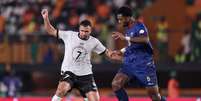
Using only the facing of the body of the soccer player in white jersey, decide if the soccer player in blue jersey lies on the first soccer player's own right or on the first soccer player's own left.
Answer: on the first soccer player's own left

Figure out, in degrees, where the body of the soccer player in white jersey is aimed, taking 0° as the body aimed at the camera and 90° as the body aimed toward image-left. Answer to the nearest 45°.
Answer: approximately 0°

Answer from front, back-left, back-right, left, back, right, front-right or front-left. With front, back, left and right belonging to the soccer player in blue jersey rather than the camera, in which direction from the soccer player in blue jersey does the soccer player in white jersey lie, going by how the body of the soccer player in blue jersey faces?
front-right

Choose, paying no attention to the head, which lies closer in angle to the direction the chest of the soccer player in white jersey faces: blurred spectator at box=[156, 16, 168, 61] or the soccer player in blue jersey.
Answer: the soccer player in blue jersey

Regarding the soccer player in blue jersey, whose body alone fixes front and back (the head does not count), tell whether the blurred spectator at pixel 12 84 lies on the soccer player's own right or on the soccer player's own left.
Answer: on the soccer player's own right

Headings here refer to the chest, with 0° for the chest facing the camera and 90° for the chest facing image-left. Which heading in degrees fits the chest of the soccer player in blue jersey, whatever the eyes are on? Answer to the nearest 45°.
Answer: approximately 45°

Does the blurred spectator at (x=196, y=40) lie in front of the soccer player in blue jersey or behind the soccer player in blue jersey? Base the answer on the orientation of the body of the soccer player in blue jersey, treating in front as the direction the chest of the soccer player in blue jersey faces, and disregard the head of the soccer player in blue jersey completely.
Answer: behind

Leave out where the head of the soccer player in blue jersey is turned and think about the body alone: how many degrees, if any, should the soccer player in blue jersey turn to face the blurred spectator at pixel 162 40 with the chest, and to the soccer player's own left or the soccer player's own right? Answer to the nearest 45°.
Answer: approximately 135° to the soccer player's own right

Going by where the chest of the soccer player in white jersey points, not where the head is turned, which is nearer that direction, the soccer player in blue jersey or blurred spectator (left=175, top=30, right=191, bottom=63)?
the soccer player in blue jersey
